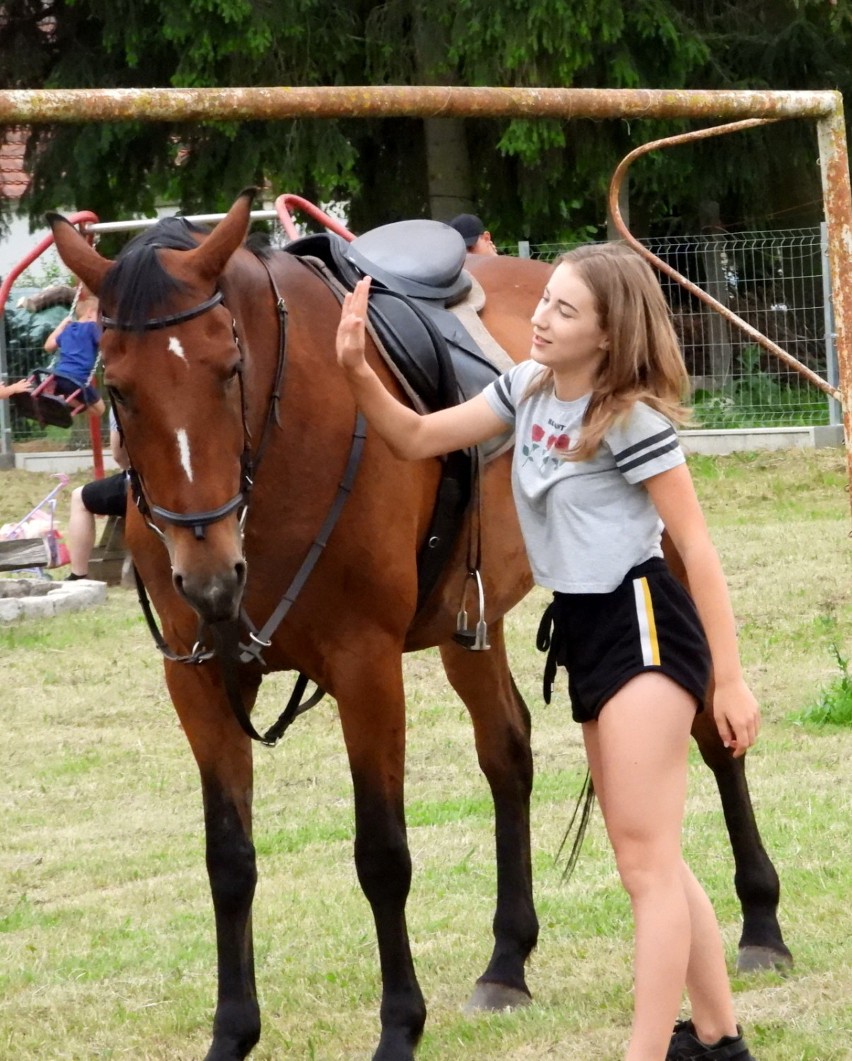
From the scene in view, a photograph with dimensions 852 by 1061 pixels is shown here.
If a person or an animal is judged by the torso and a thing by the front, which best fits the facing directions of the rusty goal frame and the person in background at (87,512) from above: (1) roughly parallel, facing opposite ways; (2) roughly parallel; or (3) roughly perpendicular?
roughly perpendicular

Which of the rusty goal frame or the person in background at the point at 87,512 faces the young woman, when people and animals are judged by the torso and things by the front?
the rusty goal frame

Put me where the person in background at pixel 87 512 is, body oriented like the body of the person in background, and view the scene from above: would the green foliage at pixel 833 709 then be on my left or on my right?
on my left

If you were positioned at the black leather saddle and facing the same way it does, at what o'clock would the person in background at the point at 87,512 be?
The person in background is roughly at 4 o'clock from the black leather saddle.

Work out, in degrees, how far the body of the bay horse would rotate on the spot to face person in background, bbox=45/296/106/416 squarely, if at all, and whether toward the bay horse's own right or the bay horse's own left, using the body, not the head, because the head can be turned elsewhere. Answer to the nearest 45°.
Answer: approximately 135° to the bay horse's own right

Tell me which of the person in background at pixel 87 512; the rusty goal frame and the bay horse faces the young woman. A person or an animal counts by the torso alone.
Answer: the rusty goal frame

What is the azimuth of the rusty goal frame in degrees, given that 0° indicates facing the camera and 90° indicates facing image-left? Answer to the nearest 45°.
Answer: approximately 0°

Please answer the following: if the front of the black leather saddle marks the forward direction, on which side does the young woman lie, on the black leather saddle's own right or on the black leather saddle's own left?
on the black leather saddle's own left

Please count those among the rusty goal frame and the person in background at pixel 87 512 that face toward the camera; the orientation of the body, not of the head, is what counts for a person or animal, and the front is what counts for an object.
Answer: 1

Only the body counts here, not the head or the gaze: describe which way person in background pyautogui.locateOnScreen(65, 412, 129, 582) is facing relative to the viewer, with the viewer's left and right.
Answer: facing to the left of the viewer
